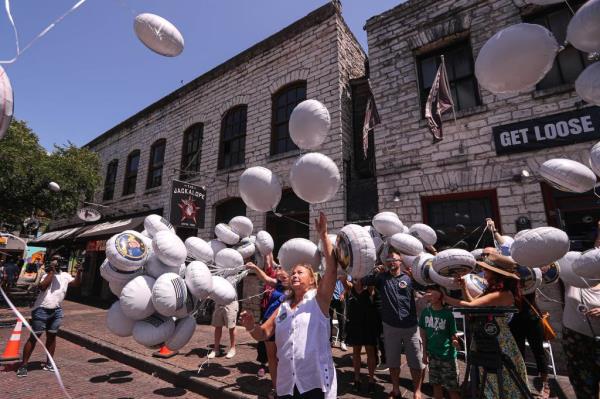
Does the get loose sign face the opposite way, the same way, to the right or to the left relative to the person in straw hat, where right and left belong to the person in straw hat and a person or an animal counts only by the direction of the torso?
to the left

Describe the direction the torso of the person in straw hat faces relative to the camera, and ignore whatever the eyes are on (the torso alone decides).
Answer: to the viewer's left

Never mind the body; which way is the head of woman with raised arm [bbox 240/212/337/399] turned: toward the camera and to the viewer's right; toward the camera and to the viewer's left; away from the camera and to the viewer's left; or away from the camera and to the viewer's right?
toward the camera and to the viewer's left

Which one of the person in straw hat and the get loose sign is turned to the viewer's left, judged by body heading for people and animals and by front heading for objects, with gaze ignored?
the person in straw hat

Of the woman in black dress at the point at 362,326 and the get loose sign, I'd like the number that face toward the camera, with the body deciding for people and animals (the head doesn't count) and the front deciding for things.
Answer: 2

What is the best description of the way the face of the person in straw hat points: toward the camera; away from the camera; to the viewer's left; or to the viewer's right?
to the viewer's left

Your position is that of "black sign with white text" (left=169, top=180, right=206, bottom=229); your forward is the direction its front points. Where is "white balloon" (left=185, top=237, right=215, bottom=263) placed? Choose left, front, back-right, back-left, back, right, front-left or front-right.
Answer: front-right

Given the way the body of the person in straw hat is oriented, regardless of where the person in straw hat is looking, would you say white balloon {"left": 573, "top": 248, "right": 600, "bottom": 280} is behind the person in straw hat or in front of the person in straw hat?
behind

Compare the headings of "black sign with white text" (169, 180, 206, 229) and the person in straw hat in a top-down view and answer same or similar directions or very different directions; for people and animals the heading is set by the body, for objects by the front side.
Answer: very different directions
